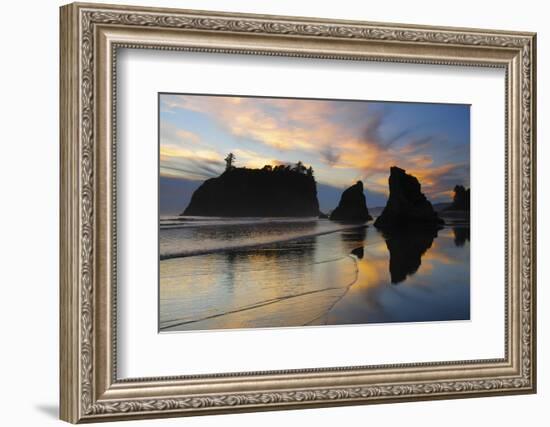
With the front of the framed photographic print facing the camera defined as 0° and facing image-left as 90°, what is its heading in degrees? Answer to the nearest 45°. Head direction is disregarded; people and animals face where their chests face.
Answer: approximately 315°
